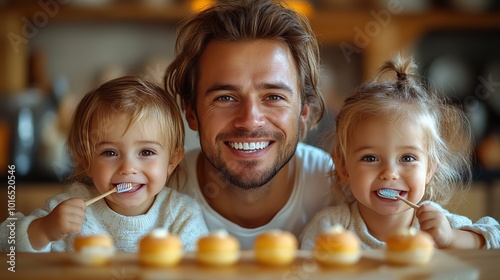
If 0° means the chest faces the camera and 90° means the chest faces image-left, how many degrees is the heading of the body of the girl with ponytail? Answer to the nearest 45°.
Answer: approximately 0°

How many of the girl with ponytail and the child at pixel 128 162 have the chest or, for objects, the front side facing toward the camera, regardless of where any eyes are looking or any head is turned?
2

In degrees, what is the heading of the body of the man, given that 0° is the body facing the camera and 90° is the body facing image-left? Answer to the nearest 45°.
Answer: approximately 0°
